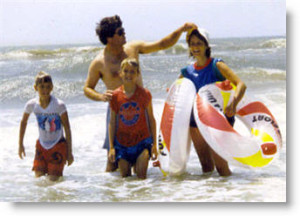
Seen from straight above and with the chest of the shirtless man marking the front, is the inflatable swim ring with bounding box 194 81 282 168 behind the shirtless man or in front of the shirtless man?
in front

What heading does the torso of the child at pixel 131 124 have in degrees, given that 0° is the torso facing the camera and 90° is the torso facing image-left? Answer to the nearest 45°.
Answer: approximately 0°

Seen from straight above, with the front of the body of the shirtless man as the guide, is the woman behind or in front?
in front

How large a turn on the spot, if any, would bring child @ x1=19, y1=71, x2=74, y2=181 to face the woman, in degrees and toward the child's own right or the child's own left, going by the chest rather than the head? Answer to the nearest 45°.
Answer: approximately 90° to the child's own left

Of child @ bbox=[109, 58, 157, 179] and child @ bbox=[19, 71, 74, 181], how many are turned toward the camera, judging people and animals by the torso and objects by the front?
2

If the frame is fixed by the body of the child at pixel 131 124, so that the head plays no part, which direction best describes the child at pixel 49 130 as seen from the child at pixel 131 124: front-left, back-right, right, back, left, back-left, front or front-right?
right

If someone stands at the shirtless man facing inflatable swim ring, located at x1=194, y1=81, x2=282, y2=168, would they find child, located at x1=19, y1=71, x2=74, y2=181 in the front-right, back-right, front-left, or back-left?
back-right

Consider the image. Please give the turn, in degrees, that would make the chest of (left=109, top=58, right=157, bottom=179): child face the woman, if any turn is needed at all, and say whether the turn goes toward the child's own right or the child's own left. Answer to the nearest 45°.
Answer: approximately 90° to the child's own left
